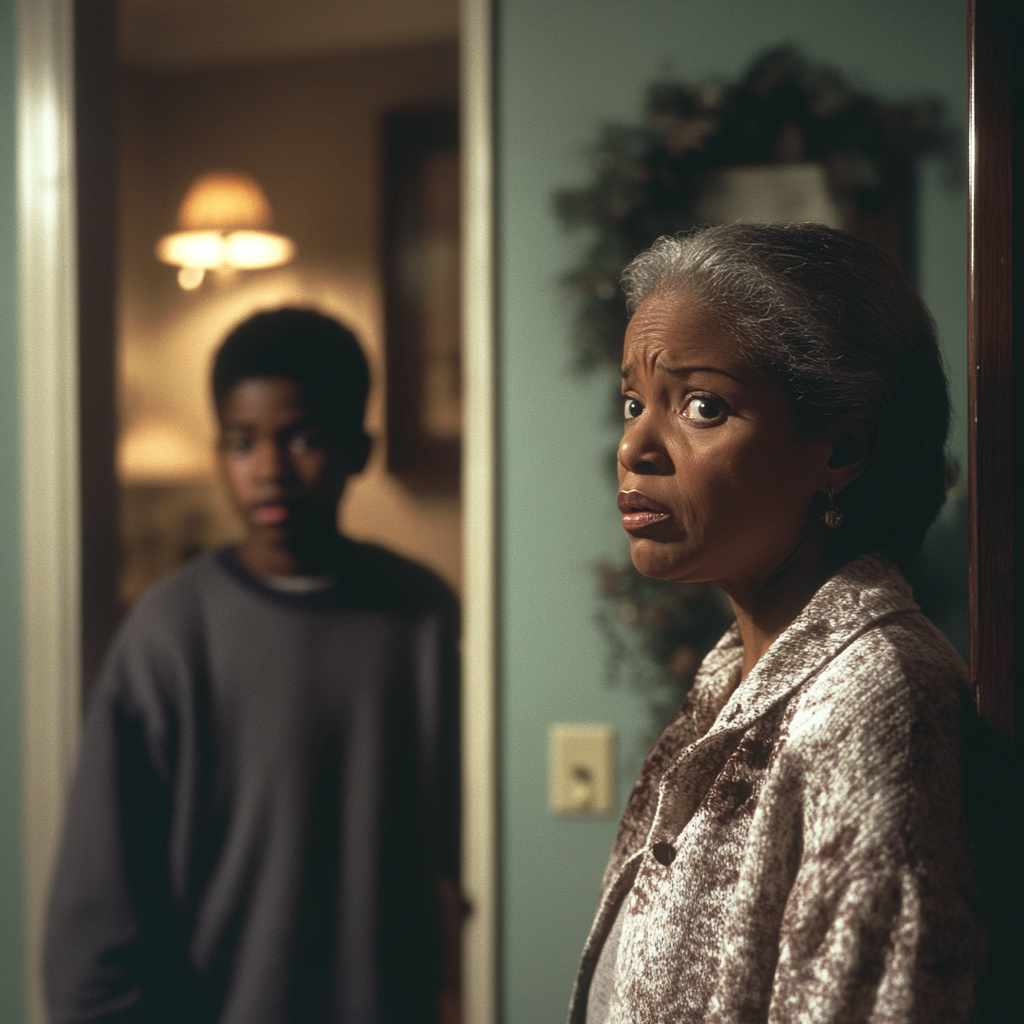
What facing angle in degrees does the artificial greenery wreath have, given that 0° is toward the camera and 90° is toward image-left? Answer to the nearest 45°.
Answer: approximately 0°

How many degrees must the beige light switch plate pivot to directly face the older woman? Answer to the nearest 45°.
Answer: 0° — it already faces them

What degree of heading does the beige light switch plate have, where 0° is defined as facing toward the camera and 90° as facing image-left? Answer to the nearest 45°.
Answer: approximately 0°

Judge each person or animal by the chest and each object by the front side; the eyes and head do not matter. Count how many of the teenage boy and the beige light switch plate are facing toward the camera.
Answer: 2

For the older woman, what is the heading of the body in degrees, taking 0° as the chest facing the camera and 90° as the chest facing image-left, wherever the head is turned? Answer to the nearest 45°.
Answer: approximately 45°

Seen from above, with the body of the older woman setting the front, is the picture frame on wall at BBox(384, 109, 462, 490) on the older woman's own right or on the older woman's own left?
on the older woman's own right

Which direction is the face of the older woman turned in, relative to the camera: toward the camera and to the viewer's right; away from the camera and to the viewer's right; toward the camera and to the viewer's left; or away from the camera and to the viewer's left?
toward the camera and to the viewer's left

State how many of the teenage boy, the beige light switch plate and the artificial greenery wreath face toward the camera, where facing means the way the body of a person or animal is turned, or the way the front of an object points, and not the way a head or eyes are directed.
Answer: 3
